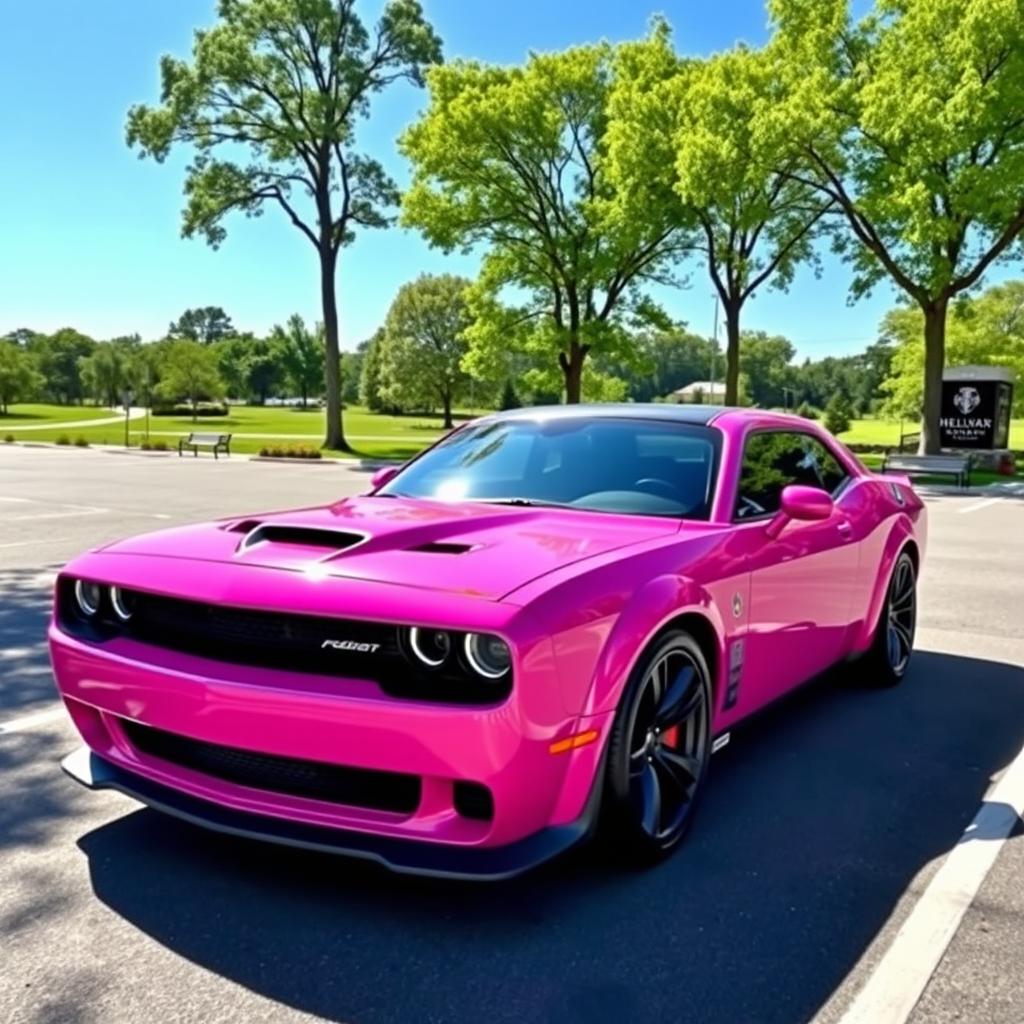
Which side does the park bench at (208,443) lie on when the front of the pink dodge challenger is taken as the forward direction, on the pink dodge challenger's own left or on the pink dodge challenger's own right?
on the pink dodge challenger's own right

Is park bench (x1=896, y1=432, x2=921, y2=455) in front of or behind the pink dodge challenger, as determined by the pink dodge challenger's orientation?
behind

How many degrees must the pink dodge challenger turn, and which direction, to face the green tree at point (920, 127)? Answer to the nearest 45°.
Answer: approximately 180°

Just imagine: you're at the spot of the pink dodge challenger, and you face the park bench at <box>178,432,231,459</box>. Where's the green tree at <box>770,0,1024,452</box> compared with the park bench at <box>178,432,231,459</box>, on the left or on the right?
right

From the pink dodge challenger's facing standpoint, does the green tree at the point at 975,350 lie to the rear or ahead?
to the rear

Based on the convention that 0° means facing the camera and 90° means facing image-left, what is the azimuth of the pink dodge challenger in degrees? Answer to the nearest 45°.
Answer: approximately 45°

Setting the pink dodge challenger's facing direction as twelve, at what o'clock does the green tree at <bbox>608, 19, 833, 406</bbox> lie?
The green tree is roughly at 5 o'clock from the pink dodge challenger.

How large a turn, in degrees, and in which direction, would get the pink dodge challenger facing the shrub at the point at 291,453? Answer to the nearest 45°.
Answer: approximately 135° to its right

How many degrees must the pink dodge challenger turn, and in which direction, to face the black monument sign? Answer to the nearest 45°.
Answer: approximately 180°
